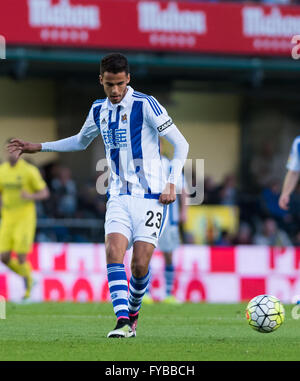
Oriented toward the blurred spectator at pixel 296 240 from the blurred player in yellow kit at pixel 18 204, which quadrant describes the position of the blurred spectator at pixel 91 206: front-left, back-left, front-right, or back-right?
front-left

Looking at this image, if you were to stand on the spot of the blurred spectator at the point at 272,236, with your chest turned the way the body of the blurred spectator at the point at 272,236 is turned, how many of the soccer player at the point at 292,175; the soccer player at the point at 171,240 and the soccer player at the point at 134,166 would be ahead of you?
3

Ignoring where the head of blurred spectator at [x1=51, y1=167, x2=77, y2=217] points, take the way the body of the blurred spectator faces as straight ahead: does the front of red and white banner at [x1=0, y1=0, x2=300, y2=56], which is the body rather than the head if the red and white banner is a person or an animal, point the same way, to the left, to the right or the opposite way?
the same way

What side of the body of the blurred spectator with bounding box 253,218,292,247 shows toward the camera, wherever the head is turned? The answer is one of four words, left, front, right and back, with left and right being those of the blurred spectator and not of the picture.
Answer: front

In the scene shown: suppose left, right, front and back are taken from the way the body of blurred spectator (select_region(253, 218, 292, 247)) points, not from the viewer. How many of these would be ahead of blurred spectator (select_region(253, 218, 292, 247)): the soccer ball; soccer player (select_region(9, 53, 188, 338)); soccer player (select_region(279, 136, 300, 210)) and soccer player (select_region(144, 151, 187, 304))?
4

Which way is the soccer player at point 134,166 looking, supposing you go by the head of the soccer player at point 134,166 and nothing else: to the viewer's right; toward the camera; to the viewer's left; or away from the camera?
toward the camera

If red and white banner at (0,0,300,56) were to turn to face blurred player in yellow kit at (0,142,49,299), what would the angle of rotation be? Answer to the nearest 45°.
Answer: approximately 45° to its right

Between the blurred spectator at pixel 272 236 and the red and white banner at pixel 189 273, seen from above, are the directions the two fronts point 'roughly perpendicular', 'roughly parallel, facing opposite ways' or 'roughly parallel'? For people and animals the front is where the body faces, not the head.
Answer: roughly parallel

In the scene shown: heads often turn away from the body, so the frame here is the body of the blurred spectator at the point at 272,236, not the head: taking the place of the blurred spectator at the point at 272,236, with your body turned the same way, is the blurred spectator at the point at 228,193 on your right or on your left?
on your right

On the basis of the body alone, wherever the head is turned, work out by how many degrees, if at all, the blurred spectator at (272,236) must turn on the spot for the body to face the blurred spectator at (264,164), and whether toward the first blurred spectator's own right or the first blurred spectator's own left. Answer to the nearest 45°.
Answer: approximately 180°

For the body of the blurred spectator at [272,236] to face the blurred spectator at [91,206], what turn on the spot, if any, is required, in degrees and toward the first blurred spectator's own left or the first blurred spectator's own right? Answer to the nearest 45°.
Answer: approximately 90° to the first blurred spectator's own right

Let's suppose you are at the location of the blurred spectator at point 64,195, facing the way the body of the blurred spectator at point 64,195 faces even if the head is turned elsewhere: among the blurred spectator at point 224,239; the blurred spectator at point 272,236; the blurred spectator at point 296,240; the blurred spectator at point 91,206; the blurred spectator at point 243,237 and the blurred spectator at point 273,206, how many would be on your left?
6

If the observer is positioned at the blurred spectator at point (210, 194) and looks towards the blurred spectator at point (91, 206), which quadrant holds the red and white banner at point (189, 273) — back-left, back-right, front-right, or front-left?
front-left
